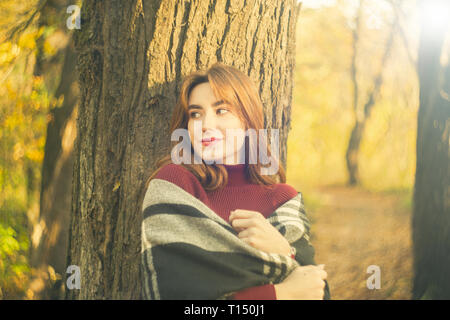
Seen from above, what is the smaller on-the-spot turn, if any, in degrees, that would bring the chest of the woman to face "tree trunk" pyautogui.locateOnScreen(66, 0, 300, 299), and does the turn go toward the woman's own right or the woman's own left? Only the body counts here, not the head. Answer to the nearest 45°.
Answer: approximately 135° to the woman's own right

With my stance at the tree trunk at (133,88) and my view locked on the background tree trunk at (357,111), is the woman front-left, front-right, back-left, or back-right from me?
back-right

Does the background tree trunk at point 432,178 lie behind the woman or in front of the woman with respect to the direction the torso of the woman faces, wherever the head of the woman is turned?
behind

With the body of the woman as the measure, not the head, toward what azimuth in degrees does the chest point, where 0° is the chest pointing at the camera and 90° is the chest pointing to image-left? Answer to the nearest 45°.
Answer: approximately 0°

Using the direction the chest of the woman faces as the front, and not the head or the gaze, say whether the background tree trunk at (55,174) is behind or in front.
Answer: behind
